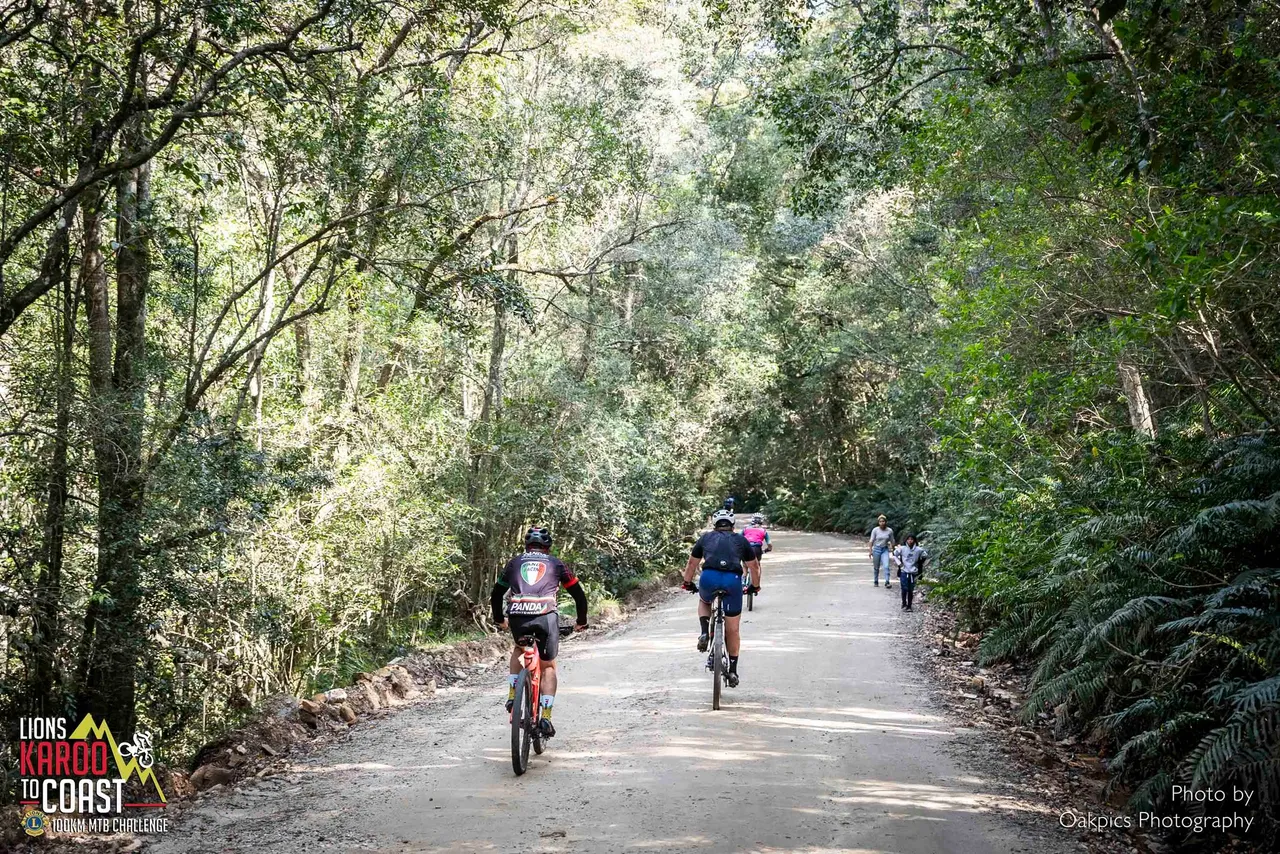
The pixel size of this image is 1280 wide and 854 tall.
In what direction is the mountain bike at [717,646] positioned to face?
away from the camera

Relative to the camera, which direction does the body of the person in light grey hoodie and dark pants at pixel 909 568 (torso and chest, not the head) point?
toward the camera

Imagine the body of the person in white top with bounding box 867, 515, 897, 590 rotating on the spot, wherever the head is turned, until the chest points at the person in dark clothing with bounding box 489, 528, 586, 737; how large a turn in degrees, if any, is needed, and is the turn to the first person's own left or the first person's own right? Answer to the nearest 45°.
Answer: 0° — they already face them

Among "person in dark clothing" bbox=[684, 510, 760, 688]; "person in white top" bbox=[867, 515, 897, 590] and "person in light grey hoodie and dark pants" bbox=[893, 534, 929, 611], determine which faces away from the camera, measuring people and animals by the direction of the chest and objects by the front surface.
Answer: "person in dark clothing" bbox=[684, 510, 760, 688]

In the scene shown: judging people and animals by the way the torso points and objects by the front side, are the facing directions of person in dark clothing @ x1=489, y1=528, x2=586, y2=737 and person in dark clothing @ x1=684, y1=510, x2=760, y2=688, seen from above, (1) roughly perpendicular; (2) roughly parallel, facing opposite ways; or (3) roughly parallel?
roughly parallel

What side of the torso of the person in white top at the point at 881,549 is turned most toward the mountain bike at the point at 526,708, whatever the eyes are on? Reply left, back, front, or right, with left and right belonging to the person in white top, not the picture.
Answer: front

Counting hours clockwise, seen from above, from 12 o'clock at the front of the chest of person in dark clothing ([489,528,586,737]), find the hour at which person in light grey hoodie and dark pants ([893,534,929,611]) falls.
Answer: person in light grey hoodie and dark pants ([893,534,929,611]) is roughly at 1 o'clock from person in dark clothing ([489,528,586,737]).

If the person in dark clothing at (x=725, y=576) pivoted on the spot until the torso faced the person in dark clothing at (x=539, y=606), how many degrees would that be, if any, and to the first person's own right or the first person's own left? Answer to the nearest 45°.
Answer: approximately 135° to the first person's own left

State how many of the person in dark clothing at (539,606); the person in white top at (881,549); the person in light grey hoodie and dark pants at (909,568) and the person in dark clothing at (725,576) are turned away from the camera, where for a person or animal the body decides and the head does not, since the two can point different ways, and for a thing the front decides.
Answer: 2

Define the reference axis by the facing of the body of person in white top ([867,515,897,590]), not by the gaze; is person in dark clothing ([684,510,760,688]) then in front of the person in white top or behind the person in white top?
in front

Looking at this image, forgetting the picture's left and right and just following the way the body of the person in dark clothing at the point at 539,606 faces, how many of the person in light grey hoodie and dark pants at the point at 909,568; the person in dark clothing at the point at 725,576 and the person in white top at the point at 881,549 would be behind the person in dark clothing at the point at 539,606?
0

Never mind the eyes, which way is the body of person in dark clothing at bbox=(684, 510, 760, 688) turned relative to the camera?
away from the camera

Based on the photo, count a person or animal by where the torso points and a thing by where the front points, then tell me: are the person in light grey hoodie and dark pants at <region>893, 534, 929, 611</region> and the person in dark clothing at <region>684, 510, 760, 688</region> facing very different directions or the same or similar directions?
very different directions

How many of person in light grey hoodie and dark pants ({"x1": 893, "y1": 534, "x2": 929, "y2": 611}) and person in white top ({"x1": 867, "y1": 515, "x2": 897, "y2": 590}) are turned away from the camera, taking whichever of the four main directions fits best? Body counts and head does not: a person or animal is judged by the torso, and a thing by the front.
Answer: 0

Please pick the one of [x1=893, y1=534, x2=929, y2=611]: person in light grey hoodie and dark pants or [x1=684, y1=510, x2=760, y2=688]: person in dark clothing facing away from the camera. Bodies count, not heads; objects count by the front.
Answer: [x1=684, y1=510, x2=760, y2=688]: person in dark clothing

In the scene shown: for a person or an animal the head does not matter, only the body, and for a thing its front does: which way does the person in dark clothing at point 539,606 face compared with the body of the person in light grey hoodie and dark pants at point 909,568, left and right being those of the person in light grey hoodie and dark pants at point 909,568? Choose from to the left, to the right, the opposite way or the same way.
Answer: the opposite way

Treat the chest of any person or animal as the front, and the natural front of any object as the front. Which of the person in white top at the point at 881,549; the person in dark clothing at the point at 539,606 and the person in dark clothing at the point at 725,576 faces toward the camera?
the person in white top
